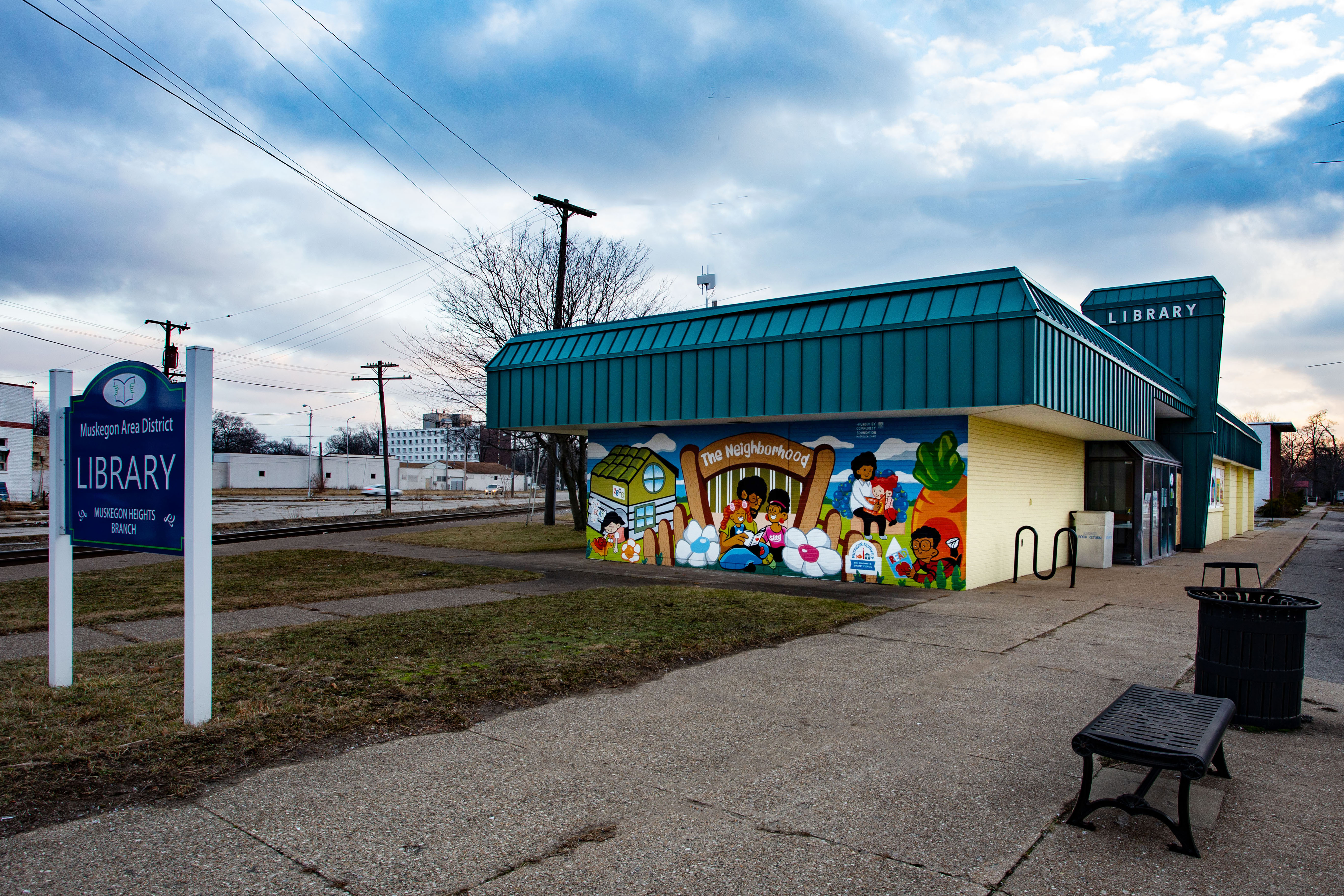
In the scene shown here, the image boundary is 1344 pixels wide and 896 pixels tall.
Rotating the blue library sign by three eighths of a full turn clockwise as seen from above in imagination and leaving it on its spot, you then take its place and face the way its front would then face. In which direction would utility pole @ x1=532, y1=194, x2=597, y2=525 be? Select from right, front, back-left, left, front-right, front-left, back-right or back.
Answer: front-right

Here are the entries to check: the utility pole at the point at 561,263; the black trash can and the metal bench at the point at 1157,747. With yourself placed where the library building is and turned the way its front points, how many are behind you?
1

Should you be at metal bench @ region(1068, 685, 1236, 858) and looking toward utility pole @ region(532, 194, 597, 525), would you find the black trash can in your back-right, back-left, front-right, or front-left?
front-right

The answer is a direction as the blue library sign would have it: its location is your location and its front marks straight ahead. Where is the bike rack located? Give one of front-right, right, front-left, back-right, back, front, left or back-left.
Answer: back-left

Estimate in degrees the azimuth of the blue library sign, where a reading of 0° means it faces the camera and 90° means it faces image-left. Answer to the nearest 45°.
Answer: approximately 45°

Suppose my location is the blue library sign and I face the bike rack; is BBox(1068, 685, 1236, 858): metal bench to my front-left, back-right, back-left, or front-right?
front-right

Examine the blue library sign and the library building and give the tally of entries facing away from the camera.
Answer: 0

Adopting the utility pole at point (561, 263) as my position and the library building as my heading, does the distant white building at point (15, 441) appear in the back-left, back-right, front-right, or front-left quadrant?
back-right

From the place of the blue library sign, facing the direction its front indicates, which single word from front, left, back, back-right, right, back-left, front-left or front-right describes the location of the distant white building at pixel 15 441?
back-right

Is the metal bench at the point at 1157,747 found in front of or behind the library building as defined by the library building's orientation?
in front

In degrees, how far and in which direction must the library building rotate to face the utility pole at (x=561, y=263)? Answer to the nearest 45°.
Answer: approximately 180°

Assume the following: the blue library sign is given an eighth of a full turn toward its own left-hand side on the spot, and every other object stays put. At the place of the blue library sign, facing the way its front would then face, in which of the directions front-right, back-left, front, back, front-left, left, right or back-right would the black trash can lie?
front-left

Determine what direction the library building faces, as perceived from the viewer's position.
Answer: facing the viewer and to the right of the viewer
